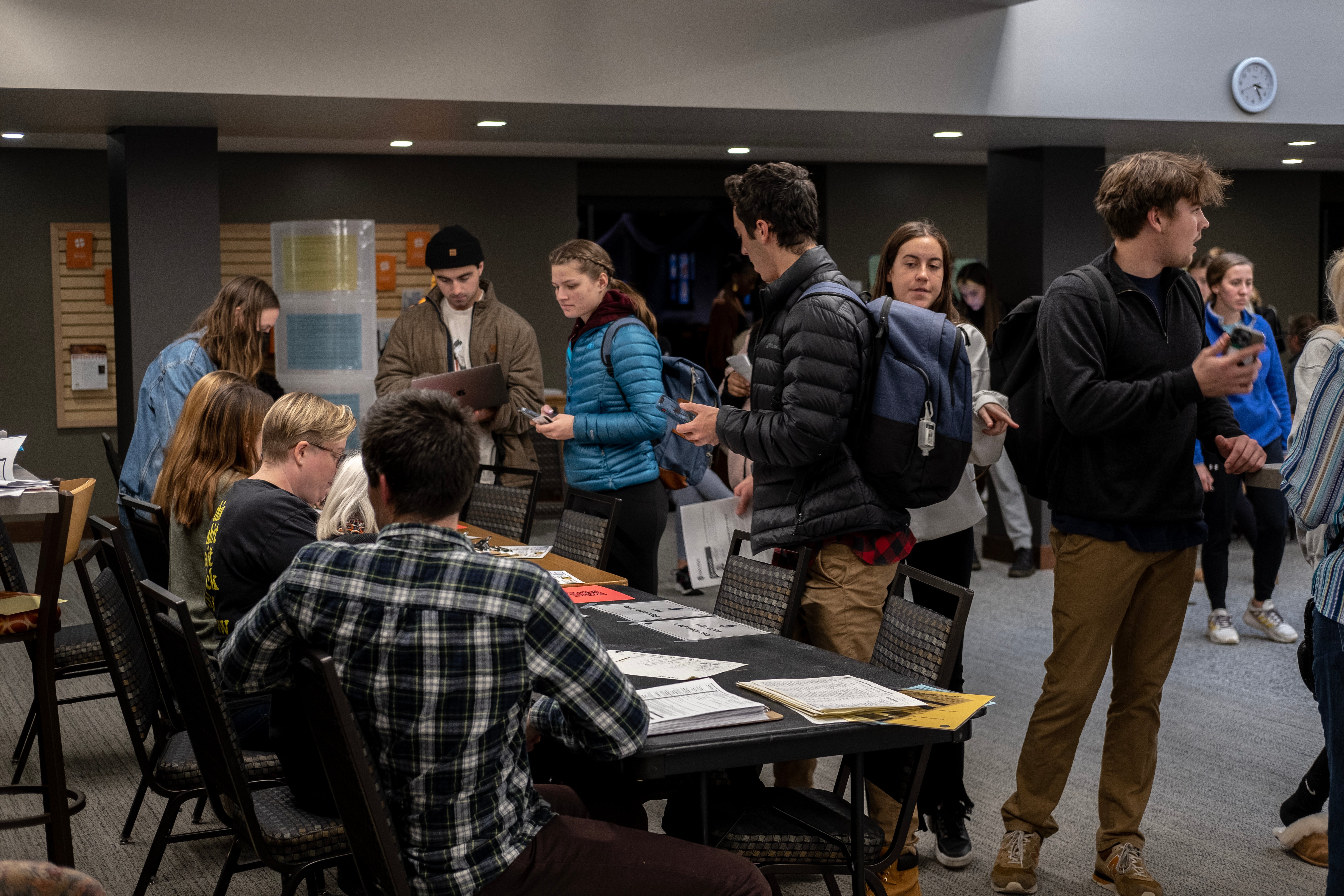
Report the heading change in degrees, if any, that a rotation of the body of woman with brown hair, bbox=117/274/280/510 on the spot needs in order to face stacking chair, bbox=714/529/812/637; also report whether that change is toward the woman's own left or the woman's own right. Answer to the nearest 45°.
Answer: approximately 45° to the woman's own right

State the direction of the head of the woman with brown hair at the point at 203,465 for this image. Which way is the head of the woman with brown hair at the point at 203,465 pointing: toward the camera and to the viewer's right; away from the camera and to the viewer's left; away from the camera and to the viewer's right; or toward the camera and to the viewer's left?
away from the camera and to the viewer's right

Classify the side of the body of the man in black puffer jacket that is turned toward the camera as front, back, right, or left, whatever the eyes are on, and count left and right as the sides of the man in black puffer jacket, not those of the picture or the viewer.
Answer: left

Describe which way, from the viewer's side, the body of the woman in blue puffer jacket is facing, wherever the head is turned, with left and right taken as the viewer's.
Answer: facing to the left of the viewer

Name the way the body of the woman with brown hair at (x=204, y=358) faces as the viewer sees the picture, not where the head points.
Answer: to the viewer's right

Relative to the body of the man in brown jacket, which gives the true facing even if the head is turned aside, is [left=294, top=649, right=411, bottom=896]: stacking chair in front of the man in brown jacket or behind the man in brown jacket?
in front

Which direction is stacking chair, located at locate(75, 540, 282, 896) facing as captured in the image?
to the viewer's right

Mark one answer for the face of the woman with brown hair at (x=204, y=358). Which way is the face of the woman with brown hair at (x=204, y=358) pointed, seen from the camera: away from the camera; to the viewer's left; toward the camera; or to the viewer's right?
to the viewer's right
